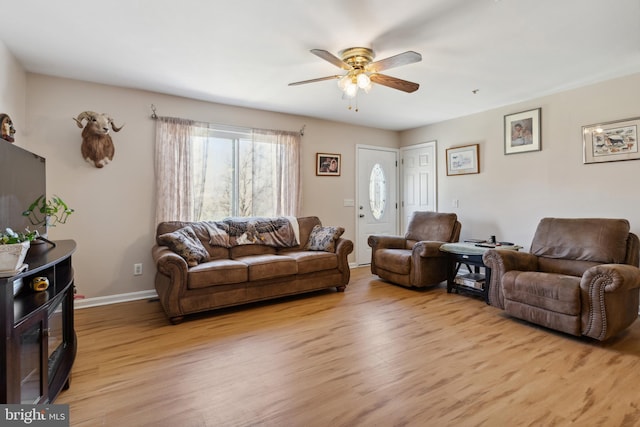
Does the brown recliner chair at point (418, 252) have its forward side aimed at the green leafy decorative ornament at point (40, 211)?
yes

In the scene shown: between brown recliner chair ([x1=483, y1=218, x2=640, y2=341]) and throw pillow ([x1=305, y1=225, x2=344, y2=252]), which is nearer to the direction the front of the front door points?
the brown recliner chair

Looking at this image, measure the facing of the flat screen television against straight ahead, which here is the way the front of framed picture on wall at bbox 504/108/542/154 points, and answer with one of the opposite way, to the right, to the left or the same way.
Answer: the opposite way

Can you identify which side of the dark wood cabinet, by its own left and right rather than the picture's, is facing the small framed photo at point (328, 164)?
left

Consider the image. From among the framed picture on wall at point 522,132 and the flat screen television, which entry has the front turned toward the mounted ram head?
the framed picture on wall

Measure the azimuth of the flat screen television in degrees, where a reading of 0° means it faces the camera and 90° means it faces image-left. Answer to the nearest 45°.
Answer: approximately 315°

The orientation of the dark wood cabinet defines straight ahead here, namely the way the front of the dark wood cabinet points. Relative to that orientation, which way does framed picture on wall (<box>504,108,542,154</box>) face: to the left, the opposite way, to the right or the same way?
the opposite way
